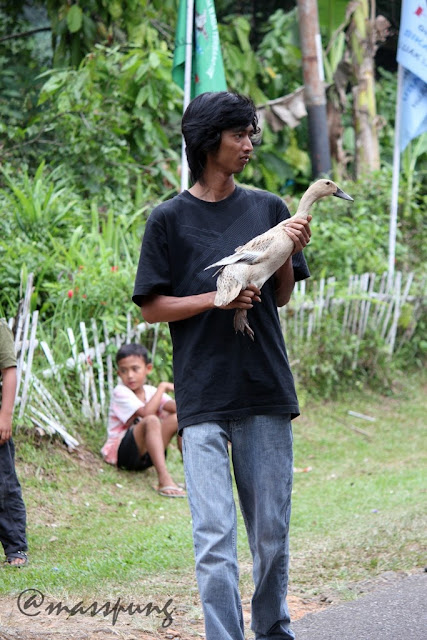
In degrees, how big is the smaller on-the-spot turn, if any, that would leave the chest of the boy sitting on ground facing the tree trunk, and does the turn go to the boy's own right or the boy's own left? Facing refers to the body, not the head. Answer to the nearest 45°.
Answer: approximately 90° to the boy's own left

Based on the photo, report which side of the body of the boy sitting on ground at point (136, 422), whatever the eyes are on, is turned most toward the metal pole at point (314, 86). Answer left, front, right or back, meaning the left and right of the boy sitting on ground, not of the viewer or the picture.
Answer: left

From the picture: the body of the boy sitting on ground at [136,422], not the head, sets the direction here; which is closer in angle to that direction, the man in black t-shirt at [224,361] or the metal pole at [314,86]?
the man in black t-shirt

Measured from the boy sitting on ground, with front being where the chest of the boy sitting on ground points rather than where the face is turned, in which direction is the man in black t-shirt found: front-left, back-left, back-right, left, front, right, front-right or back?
front-right

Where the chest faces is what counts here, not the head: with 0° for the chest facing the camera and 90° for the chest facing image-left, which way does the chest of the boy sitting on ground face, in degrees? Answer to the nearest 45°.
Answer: approximately 315°
